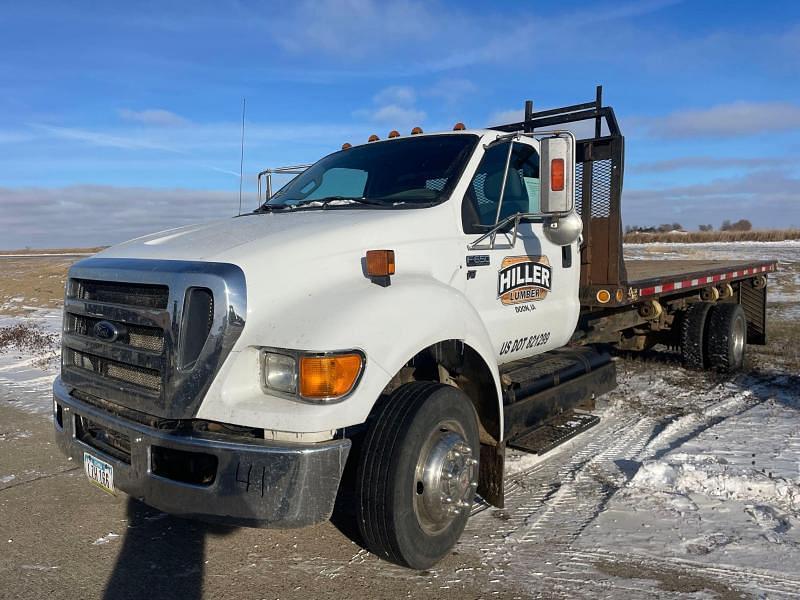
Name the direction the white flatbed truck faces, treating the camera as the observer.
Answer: facing the viewer and to the left of the viewer
